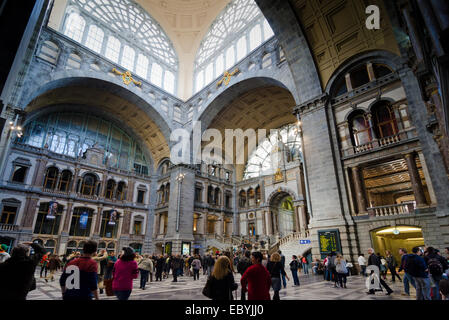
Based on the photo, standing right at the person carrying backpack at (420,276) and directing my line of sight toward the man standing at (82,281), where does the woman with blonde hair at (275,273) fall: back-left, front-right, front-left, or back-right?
front-right

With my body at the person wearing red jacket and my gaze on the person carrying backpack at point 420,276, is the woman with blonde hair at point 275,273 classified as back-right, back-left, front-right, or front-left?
front-left

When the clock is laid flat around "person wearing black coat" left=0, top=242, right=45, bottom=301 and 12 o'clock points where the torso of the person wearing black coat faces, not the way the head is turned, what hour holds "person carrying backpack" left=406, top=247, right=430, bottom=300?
The person carrying backpack is roughly at 2 o'clock from the person wearing black coat.

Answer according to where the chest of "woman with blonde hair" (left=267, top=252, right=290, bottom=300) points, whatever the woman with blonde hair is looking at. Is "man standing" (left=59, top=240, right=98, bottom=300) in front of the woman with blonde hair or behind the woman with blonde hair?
behind

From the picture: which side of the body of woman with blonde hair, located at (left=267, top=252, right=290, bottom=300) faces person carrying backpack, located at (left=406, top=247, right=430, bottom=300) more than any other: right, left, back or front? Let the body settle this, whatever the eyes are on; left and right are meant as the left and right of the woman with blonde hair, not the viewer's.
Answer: right

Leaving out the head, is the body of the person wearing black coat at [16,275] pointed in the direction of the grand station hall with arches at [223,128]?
yes

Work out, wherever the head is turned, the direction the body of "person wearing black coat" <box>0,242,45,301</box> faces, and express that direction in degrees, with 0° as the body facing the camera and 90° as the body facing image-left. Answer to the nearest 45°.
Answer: approximately 225°

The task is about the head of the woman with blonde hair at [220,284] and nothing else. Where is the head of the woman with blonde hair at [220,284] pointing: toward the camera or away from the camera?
away from the camera

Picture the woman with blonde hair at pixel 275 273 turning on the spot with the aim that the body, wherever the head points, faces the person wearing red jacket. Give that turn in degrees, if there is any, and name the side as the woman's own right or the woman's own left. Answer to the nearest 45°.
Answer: approximately 180°

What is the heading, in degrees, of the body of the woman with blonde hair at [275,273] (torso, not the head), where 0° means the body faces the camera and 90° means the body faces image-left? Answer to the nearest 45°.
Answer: approximately 180°

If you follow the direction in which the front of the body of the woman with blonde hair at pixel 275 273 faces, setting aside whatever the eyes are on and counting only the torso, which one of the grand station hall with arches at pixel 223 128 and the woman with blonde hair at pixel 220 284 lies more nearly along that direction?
the grand station hall with arches

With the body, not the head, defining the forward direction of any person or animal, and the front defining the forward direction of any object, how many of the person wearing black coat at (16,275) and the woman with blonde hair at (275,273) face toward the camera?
0

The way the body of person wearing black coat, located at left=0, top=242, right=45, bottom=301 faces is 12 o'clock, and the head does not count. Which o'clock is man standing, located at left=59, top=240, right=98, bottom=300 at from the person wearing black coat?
The man standing is roughly at 2 o'clock from the person wearing black coat.
